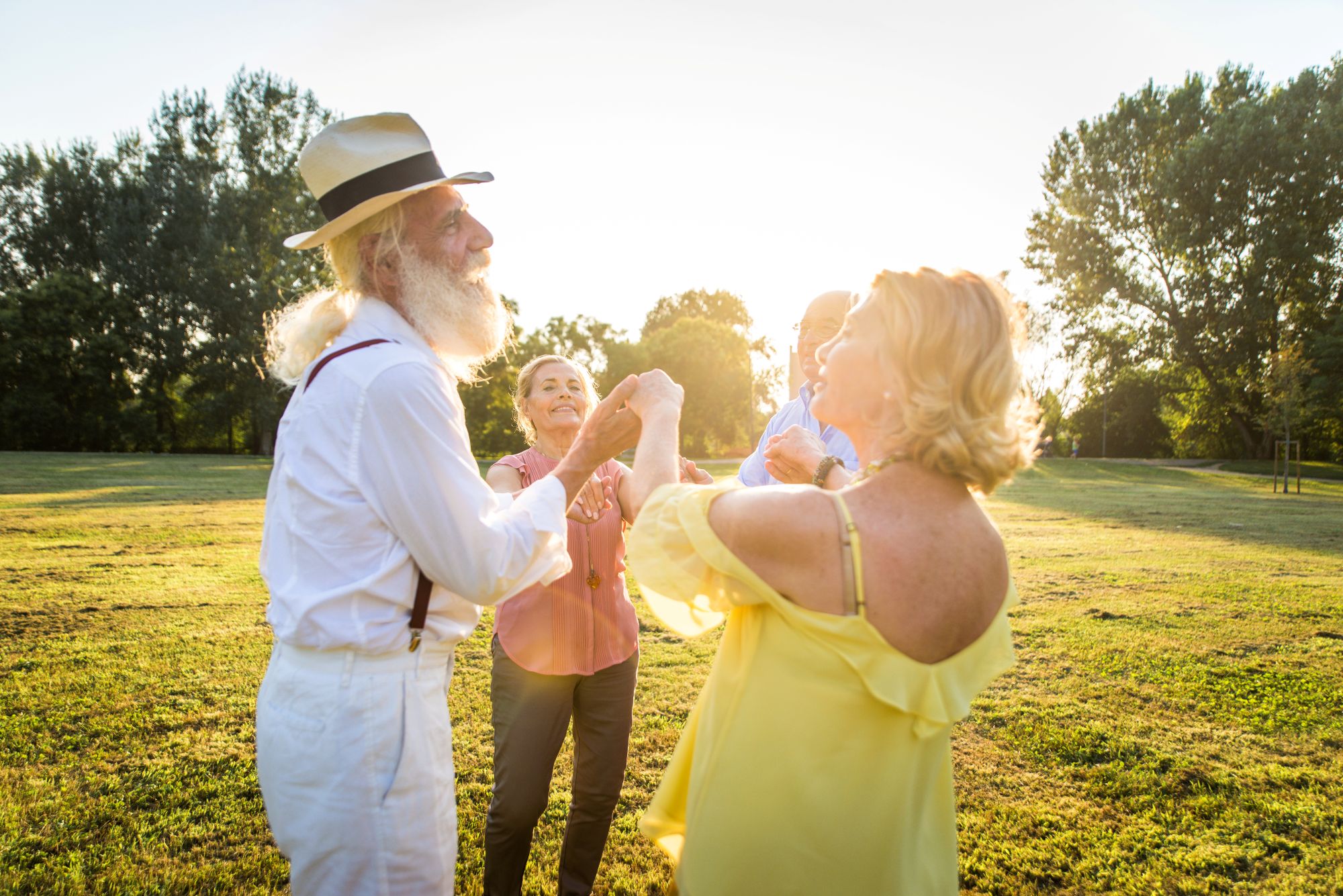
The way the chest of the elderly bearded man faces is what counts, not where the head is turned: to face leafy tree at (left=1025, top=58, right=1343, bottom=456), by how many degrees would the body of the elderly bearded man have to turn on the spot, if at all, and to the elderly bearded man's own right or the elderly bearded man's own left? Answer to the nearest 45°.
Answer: approximately 45° to the elderly bearded man's own left

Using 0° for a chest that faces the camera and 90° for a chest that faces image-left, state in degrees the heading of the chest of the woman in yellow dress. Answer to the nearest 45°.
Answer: approximately 135°

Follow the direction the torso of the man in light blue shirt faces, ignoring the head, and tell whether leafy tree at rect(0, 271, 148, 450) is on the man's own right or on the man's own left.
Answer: on the man's own right

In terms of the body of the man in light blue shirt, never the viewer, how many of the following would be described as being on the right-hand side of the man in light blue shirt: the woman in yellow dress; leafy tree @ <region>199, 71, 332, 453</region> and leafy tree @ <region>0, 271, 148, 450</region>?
2

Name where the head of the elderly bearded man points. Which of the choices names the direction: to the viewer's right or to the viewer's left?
to the viewer's right

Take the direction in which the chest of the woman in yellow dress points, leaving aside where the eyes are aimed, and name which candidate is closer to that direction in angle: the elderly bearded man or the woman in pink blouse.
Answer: the woman in pink blouse

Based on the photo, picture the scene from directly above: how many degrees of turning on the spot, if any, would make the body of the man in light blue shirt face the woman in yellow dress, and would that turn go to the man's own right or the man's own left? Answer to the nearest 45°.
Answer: approximately 45° to the man's own left

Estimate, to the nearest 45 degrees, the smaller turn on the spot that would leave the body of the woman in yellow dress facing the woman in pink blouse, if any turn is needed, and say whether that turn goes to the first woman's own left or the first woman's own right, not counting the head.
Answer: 0° — they already face them

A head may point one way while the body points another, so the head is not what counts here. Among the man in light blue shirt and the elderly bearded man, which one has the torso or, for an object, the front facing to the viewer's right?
the elderly bearded man

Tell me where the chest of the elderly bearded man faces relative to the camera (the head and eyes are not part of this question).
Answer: to the viewer's right

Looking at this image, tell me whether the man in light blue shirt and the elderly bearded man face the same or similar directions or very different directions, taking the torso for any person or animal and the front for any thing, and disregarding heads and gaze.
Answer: very different directions

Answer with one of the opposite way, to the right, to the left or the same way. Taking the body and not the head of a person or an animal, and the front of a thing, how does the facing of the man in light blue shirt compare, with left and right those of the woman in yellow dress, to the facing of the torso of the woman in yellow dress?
to the left
